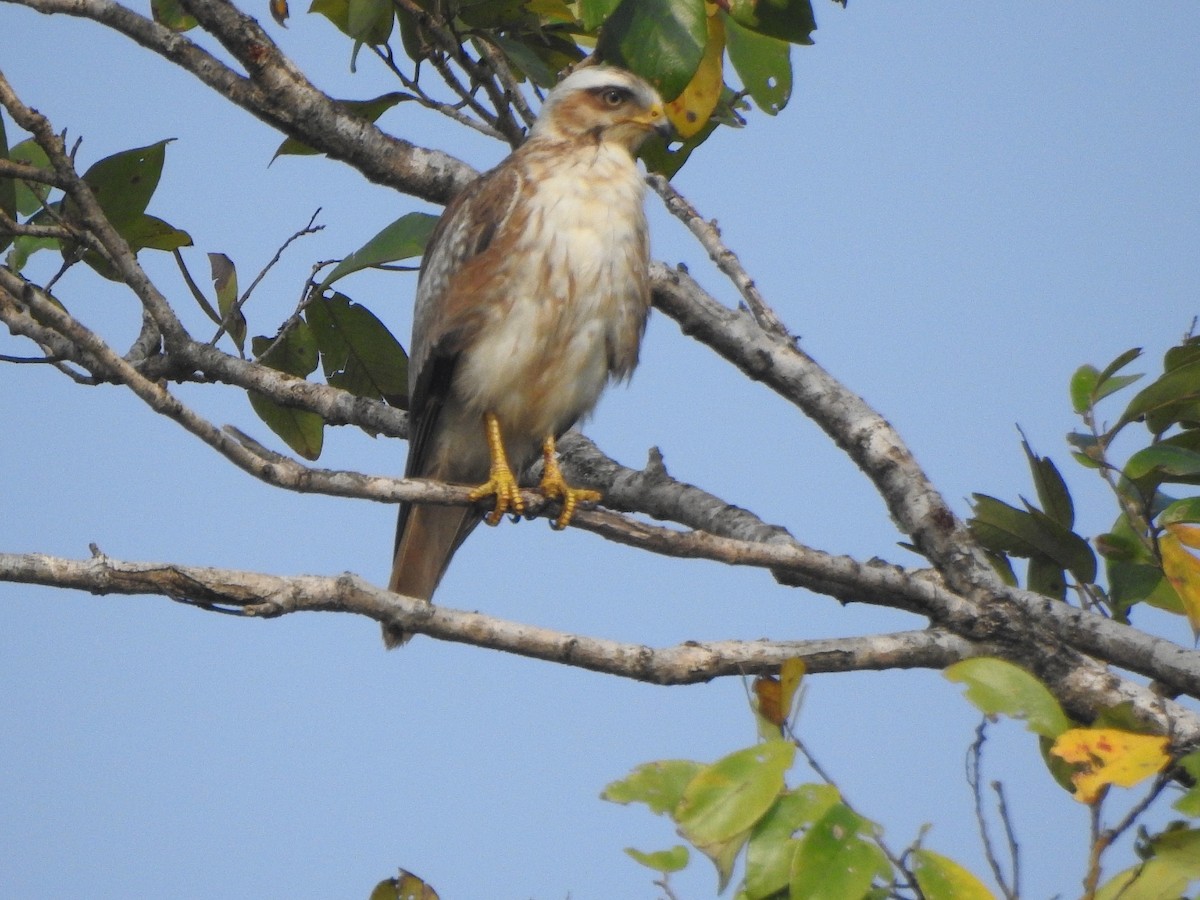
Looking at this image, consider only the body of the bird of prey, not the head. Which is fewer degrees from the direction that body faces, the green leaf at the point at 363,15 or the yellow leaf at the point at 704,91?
the yellow leaf

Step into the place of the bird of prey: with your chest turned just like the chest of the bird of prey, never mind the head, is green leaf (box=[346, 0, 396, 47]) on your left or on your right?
on your right

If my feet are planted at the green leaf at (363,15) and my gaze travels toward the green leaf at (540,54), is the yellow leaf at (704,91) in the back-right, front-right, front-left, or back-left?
front-right
